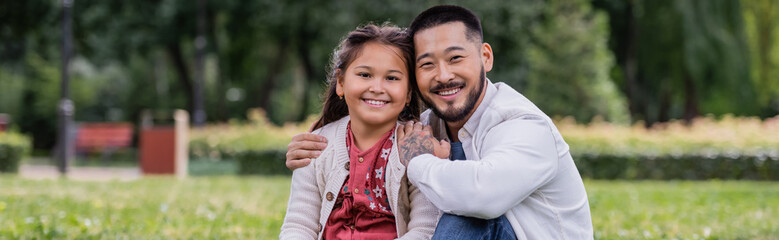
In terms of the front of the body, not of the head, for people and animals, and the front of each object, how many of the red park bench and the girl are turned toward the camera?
2

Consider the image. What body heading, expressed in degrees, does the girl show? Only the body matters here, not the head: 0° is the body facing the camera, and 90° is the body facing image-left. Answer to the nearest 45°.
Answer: approximately 0°

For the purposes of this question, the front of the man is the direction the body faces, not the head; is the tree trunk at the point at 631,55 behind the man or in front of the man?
behind

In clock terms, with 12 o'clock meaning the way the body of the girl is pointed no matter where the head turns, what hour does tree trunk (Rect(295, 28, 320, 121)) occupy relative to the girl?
The tree trunk is roughly at 6 o'clock from the girl.

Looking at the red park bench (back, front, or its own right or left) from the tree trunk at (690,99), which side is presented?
left

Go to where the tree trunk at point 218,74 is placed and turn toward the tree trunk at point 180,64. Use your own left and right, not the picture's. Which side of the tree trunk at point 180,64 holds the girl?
left

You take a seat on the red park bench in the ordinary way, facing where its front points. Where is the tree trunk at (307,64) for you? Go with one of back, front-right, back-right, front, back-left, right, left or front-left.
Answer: back-left

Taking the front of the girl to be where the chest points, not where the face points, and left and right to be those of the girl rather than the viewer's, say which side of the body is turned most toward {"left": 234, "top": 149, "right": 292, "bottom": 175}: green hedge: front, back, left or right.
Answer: back

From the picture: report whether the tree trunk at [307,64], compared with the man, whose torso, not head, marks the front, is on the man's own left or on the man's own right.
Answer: on the man's own right
